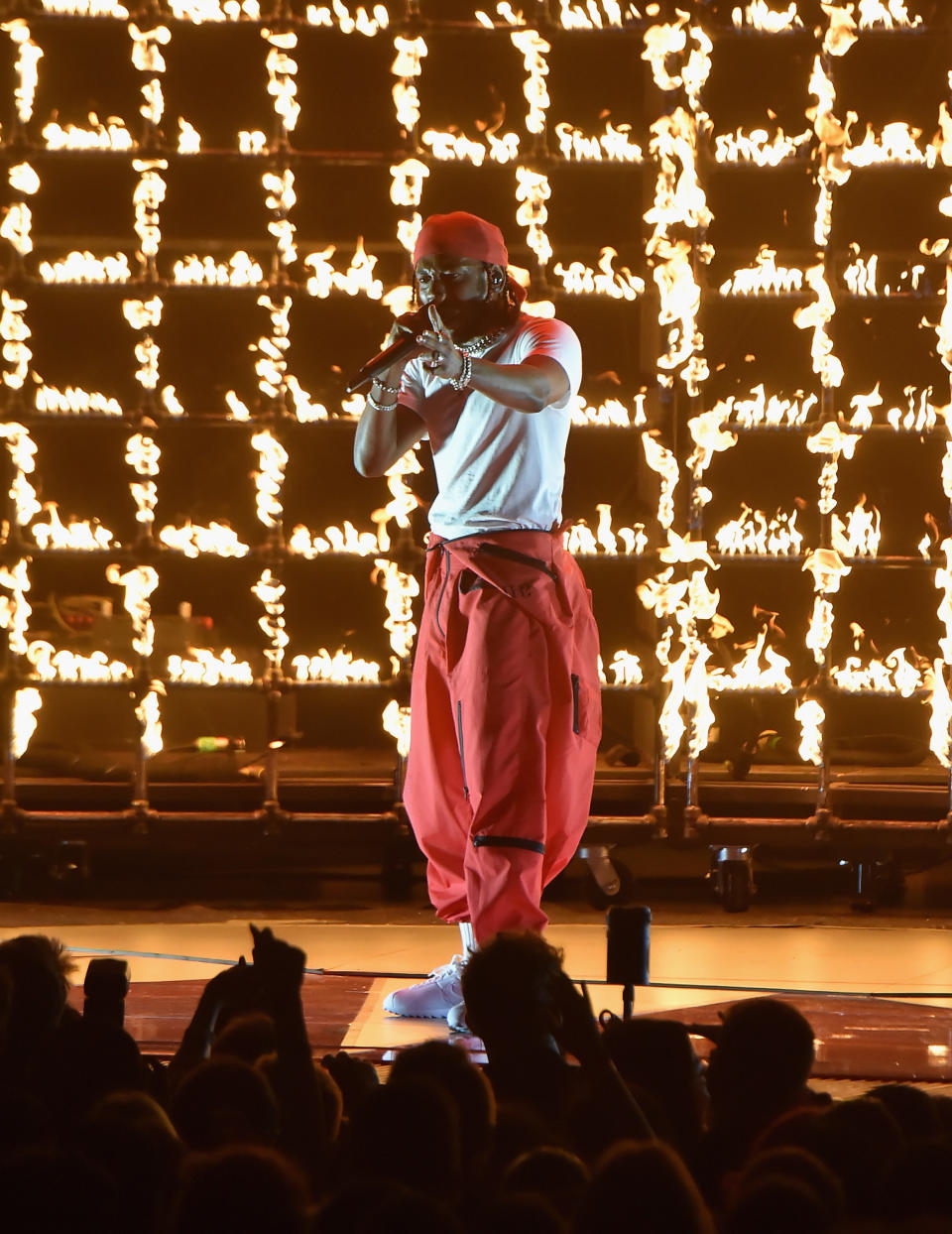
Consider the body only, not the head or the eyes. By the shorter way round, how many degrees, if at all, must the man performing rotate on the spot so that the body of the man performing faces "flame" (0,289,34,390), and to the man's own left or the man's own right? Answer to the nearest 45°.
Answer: approximately 90° to the man's own right

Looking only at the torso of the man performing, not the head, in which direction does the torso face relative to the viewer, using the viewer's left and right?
facing the viewer and to the left of the viewer

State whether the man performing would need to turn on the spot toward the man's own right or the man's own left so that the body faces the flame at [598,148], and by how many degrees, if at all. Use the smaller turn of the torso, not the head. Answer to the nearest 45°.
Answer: approximately 135° to the man's own right

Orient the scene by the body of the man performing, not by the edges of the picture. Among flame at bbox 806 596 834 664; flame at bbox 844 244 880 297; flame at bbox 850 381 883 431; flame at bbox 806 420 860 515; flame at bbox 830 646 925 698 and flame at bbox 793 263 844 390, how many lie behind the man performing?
6

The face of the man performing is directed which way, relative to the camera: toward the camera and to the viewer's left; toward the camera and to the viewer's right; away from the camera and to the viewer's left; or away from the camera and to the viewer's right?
toward the camera and to the viewer's left

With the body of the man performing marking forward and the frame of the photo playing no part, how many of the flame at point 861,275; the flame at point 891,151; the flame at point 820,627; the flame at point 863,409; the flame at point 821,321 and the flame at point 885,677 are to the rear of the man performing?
6

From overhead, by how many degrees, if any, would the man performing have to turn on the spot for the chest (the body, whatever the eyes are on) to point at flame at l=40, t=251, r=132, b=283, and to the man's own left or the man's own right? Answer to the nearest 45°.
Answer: approximately 90° to the man's own right

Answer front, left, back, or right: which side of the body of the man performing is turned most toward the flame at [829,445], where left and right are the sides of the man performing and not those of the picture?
back

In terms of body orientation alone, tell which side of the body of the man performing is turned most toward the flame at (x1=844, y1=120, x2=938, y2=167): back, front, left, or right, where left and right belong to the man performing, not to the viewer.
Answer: back

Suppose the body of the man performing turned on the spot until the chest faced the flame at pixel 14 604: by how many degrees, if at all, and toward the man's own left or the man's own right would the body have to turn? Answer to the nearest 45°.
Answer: approximately 90° to the man's own right

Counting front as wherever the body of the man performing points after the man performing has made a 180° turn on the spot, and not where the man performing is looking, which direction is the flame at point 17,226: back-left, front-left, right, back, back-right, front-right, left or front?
left

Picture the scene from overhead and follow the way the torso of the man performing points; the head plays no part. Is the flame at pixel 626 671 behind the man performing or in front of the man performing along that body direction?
behind

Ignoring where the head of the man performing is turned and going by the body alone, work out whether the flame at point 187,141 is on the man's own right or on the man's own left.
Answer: on the man's own right

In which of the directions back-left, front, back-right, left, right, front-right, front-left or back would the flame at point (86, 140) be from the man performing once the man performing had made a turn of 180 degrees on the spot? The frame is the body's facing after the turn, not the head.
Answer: left
